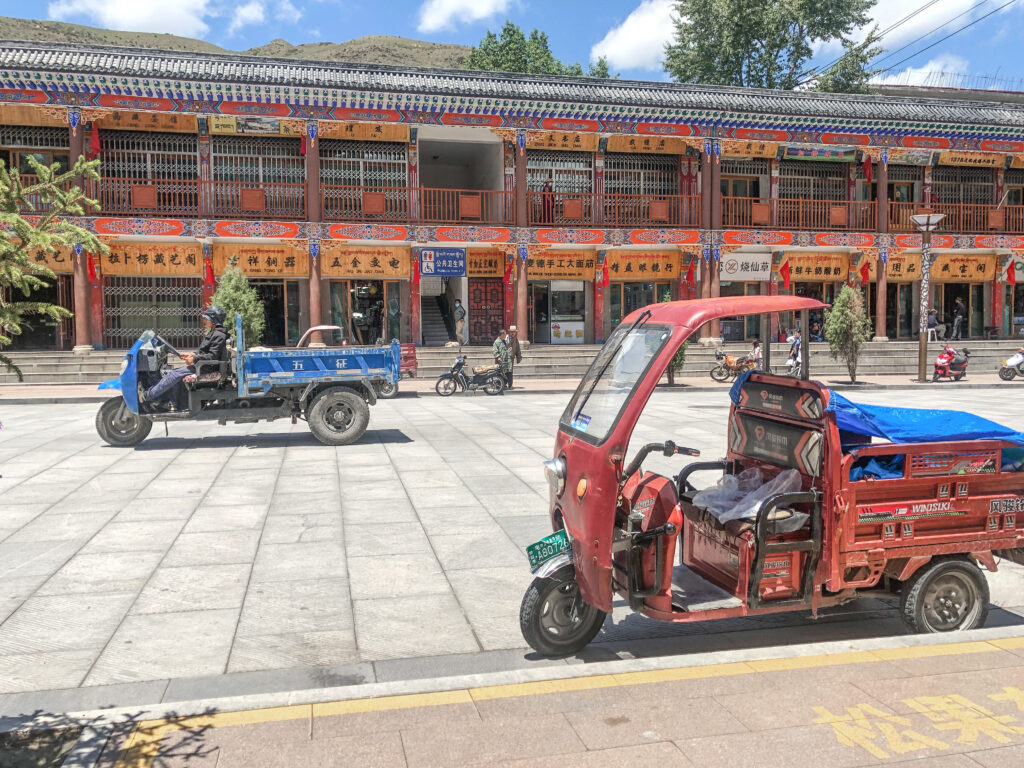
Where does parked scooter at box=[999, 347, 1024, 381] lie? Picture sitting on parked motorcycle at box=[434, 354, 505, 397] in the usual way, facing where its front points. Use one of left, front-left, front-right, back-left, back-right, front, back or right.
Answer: back

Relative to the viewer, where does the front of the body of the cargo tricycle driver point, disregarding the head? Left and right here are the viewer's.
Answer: facing to the left of the viewer

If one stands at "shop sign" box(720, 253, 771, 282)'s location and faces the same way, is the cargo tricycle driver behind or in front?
in front

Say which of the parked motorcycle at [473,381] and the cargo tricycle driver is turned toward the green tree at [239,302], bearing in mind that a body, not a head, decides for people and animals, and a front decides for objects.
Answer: the parked motorcycle

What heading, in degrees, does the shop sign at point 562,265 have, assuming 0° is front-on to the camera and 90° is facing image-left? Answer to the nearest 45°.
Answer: approximately 0°

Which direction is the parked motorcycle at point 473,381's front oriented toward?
to the viewer's left

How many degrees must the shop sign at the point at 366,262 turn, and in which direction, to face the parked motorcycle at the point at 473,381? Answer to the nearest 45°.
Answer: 0° — it already faces it

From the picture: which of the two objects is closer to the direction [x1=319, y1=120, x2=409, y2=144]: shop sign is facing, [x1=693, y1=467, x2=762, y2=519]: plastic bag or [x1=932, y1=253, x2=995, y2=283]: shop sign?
the plastic bag
